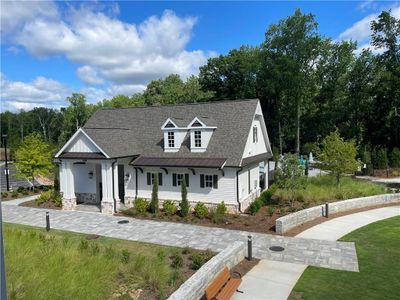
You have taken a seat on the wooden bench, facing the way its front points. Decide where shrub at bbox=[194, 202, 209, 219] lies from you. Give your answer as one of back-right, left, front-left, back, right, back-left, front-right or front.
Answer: back-left

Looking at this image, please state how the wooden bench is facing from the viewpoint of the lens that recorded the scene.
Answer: facing the viewer and to the right of the viewer

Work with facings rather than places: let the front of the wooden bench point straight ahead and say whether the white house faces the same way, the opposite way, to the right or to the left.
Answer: to the right

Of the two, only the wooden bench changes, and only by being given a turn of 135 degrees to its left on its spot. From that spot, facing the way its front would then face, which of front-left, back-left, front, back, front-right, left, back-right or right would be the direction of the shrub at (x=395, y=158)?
front-right

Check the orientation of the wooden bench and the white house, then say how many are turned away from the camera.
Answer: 0

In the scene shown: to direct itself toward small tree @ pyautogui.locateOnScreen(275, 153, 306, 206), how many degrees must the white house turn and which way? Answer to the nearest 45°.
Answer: approximately 90° to its left

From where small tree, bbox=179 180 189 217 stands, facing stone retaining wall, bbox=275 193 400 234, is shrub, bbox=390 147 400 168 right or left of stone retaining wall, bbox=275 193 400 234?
left

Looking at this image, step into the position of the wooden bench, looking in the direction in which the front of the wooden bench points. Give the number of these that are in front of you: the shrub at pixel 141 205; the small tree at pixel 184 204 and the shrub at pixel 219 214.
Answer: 0

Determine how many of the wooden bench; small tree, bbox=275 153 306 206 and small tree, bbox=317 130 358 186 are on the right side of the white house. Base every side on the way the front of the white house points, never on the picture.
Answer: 0

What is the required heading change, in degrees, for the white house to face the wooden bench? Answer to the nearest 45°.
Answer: approximately 45° to its left

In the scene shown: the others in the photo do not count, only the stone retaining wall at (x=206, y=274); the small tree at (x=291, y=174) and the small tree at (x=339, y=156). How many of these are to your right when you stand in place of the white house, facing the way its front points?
0

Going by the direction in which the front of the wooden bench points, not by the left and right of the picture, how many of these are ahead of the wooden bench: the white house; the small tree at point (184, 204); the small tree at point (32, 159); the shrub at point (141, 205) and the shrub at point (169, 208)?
0

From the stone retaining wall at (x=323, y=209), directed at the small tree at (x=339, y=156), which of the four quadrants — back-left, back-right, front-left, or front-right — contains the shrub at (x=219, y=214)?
back-left

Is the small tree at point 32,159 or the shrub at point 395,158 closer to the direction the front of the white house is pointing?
the small tree

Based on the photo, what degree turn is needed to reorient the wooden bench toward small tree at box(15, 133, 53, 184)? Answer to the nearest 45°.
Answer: approximately 180°

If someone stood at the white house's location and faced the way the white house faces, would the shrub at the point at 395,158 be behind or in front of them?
behind

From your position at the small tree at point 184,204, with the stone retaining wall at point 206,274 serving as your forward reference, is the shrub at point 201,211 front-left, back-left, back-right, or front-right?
front-left

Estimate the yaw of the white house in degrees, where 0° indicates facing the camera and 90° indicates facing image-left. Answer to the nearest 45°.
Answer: approximately 45°
